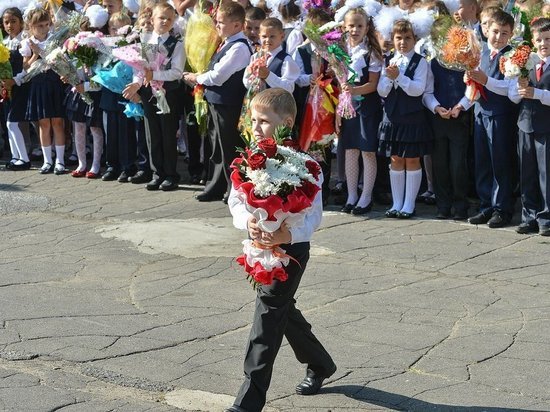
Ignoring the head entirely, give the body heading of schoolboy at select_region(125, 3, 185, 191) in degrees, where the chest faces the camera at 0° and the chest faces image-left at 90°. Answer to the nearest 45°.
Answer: approximately 45°

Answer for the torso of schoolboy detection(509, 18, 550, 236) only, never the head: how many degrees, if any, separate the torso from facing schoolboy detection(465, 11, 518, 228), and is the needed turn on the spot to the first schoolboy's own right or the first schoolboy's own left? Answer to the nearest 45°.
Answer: approximately 90° to the first schoolboy's own right

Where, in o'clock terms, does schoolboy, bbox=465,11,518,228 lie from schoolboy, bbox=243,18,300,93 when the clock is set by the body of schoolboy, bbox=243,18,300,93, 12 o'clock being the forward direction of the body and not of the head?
schoolboy, bbox=465,11,518,228 is roughly at 8 o'clock from schoolboy, bbox=243,18,300,93.

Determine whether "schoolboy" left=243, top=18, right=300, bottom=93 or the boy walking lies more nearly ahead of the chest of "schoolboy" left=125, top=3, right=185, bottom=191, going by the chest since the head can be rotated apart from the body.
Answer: the boy walking

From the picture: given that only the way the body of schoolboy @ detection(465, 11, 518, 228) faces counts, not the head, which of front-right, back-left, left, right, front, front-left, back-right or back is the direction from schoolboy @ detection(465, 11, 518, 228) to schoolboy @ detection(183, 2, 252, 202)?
front-right

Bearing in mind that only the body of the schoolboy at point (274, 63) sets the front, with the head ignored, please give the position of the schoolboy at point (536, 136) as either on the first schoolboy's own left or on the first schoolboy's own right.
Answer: on the first schoolboy's own left

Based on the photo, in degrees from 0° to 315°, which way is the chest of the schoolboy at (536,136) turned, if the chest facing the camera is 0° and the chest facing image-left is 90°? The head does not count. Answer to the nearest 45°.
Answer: approximately 45°

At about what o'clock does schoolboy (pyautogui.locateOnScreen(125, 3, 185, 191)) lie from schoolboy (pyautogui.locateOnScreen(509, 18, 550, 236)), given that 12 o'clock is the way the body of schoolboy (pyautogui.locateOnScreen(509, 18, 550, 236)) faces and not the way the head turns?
schoolboy (pyautogui.locateOnScreen(125, 3, 185, 191)) is roughly at 2 o'clock from schoolboy (pyautogui.locateOnScreen(509, 18, 550, 236)).

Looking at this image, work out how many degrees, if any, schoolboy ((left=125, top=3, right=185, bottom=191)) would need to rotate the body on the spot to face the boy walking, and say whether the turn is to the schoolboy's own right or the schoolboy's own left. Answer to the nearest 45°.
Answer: approximately 45° to the schoolboy's own left
